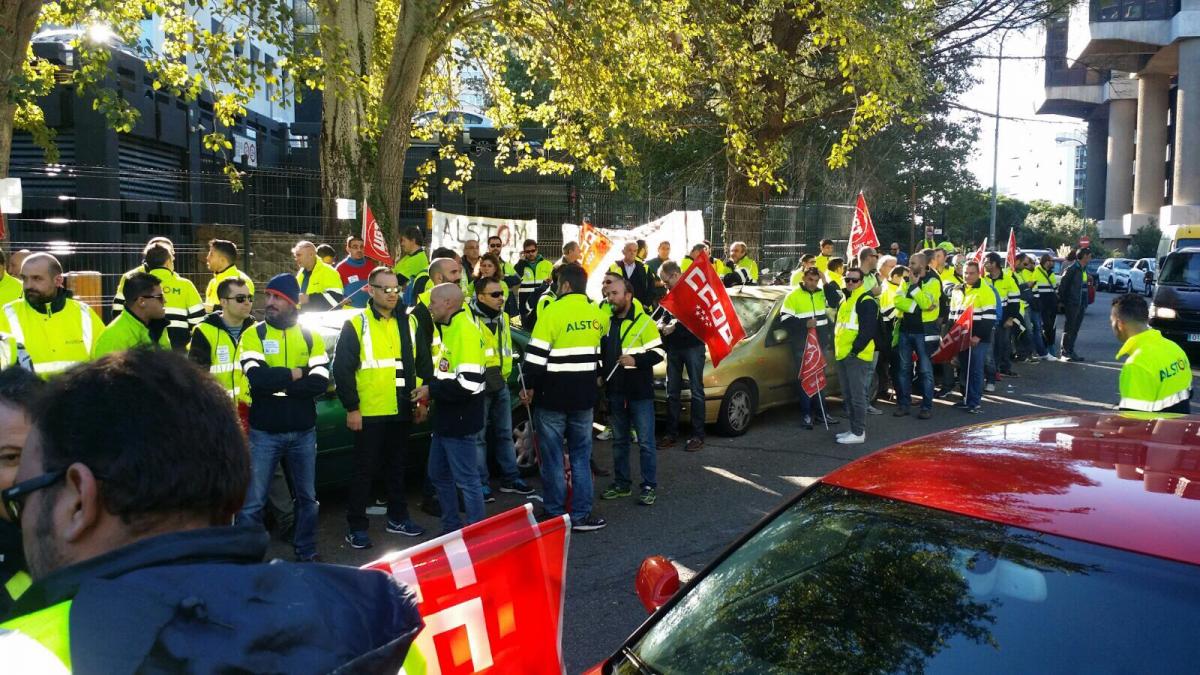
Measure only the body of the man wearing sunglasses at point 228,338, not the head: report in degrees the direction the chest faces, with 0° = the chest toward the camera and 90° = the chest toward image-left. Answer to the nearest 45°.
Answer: approximately 315°

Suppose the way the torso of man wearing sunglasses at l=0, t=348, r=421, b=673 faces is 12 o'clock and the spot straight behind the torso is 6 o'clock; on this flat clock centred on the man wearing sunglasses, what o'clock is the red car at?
The red car is roughly at 4 o'clock from the man wearing sunglasses.

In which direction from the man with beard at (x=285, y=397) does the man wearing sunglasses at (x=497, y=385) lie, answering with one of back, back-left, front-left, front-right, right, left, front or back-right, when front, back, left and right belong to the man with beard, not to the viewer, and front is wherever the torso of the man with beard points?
back-left

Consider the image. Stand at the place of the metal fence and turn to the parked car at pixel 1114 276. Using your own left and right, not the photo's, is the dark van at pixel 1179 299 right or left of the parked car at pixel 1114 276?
right

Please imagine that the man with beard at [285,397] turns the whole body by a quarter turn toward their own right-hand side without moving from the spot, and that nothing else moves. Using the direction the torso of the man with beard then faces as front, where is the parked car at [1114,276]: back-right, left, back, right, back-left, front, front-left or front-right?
back-right

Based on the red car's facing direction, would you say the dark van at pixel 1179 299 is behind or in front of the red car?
behind
